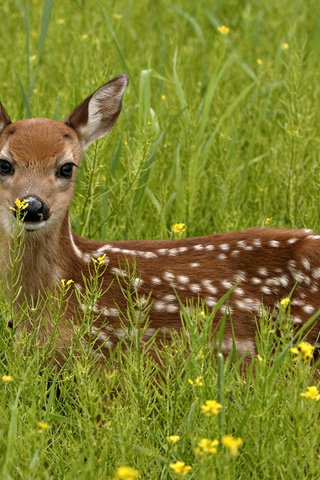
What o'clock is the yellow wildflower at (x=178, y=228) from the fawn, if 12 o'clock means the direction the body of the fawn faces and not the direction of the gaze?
The yellow wildflower is roughly at 4 o'clock from the fawn.

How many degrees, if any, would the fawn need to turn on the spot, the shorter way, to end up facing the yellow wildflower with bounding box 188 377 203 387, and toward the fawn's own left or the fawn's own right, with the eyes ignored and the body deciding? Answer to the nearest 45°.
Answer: approximately 90° to the fawn's own left

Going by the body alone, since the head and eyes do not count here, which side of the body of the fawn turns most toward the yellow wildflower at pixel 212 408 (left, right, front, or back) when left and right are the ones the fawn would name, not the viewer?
left

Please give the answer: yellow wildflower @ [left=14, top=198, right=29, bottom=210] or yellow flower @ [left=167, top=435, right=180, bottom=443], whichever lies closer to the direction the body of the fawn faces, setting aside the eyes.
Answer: the yellow wildflower

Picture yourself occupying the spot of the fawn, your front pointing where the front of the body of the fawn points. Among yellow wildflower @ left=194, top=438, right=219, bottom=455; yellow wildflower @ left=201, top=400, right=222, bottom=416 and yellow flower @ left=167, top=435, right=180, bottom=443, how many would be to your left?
3

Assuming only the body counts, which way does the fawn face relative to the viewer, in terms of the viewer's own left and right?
facing to the left of the viewer

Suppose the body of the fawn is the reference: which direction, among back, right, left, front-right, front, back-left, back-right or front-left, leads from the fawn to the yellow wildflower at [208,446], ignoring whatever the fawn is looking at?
left

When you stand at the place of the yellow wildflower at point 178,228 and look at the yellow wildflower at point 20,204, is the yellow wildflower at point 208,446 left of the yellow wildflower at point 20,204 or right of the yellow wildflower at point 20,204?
left

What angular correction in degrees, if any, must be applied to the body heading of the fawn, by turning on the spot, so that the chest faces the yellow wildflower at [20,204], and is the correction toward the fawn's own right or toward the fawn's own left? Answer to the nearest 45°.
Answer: approximately 45° to the fawn's own left
